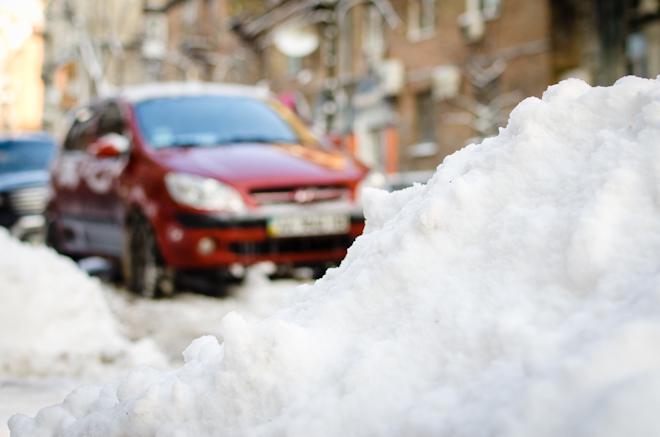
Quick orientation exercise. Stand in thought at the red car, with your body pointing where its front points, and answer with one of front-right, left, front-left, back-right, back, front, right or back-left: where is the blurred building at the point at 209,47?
back-left

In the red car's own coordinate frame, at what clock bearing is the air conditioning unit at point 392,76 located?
The air conditioning unit is roughly at 8 o'clock from the red car.

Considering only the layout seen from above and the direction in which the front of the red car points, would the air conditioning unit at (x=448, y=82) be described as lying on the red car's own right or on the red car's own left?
on the red car's own left

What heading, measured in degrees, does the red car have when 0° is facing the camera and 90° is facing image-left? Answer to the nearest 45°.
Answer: approximately 315°

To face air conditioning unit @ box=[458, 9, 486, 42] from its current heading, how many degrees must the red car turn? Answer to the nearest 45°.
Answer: approximately 90° to its left

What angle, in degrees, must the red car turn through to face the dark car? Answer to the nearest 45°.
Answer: approximately 180°
